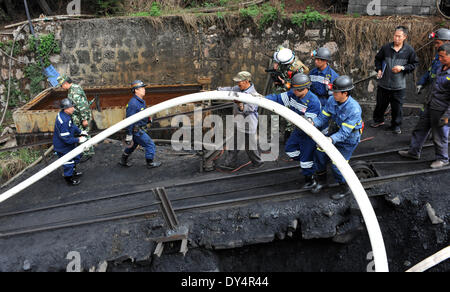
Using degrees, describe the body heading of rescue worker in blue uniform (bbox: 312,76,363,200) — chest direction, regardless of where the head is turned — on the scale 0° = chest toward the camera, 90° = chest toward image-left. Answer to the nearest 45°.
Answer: approximately 45°

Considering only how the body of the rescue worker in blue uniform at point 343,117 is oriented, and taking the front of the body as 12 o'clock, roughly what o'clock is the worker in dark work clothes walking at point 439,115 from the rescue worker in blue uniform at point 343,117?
the worker in dark work clothes walking at point 439,115 is roughly at 6 o'clock from the rescue worker in blue uniform at point 343,117.
